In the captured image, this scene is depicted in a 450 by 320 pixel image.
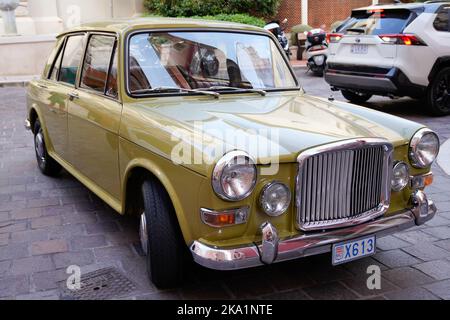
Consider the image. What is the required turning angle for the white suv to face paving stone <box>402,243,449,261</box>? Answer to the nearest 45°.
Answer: approximately 135° to its right

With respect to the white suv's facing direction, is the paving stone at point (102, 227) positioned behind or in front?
behind

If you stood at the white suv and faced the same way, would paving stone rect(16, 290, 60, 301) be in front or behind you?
behind

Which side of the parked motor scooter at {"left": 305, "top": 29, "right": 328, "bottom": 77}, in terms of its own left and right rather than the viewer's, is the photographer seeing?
back

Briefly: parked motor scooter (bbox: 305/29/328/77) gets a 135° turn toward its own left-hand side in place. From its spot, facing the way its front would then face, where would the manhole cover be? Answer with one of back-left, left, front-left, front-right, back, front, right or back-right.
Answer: front-left

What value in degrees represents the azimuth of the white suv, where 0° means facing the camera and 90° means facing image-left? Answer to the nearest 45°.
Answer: approximately 225°

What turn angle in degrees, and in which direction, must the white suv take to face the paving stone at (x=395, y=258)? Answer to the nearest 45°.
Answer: approximately 135° to its right

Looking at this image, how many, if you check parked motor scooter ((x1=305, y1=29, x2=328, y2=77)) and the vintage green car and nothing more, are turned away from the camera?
1

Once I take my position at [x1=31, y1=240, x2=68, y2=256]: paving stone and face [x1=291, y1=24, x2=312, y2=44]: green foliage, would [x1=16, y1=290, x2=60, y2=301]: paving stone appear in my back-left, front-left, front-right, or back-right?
back-right

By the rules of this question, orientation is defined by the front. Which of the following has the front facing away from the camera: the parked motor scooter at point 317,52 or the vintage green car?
the parked motor scooter

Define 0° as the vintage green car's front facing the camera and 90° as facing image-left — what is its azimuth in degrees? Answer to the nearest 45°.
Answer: approximately 315°

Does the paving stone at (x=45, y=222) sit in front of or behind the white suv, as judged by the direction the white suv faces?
behind
